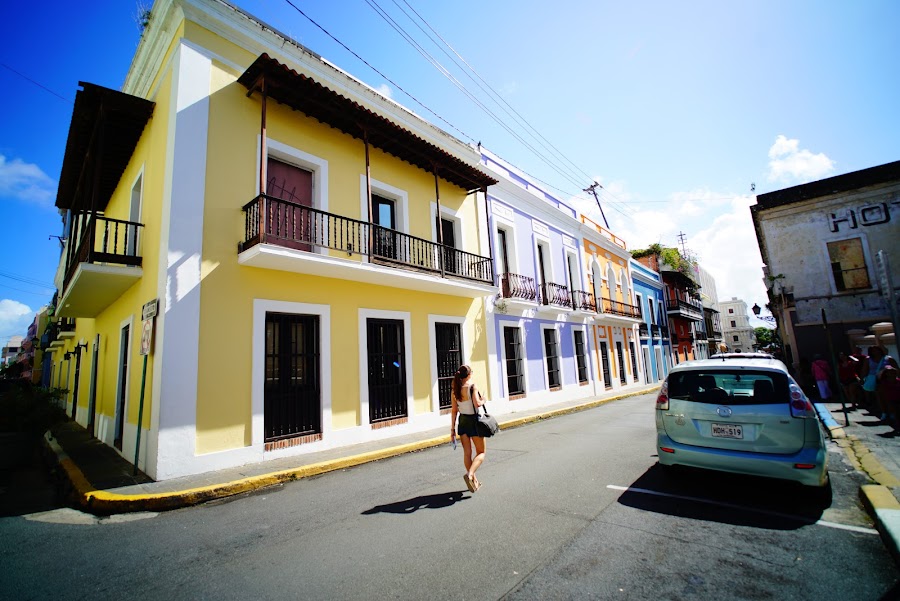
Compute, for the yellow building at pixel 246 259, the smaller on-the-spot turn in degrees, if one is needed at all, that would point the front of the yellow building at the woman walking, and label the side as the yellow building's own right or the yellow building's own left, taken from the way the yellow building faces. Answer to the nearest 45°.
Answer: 0° — it already faces them

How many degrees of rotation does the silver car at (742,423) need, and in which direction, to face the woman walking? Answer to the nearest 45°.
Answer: approximately 90° to its left

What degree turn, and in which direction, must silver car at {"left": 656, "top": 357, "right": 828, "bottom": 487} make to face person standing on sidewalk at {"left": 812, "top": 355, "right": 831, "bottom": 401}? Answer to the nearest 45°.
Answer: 0° — it already faces them

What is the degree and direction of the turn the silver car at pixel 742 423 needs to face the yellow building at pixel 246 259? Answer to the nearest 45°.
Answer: approximately 90° to its left

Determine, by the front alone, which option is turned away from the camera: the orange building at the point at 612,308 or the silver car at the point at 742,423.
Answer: the silver car

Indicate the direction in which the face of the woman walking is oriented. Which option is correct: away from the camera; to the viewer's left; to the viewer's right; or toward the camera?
away from the camera

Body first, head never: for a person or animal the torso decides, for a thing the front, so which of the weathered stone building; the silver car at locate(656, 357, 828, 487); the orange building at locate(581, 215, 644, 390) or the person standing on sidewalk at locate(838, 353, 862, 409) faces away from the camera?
the silver car

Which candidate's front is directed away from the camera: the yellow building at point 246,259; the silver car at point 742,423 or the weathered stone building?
the silver car

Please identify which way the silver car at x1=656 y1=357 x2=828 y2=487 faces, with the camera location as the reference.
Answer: facing away from the viewer

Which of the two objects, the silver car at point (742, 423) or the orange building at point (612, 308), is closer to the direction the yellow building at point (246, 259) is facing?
the silver car

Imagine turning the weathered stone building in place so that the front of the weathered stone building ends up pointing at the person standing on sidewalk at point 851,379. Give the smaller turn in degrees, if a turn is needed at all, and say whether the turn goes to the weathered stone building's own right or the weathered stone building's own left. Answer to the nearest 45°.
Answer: approximately 45° to the weathered stone building's own left

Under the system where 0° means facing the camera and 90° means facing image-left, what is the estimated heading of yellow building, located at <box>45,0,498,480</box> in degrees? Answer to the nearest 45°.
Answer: approximately 315°

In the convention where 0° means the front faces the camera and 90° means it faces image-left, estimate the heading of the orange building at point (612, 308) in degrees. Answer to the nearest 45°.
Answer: approximately 315°
